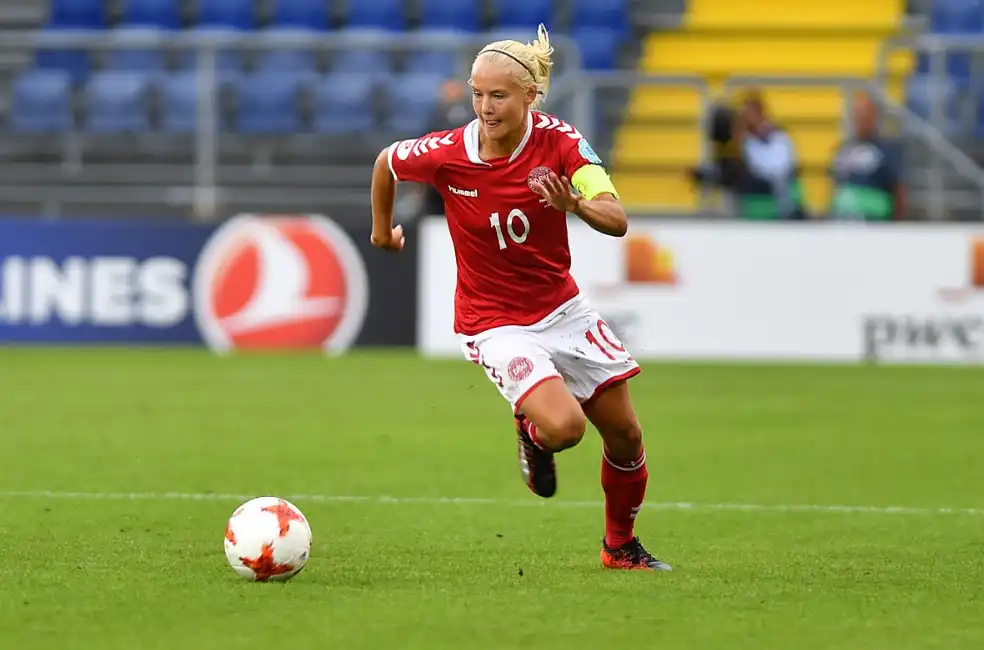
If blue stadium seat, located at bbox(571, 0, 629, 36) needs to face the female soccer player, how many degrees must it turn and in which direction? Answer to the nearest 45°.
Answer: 0° — it already faces them

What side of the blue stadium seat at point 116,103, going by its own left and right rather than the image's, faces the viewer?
front

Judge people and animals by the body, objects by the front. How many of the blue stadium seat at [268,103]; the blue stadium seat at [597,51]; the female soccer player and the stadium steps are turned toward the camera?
4

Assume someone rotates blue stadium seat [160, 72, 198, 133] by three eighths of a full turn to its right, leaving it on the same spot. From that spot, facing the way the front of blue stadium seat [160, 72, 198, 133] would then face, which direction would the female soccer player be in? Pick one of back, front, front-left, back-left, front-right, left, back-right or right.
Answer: back-left

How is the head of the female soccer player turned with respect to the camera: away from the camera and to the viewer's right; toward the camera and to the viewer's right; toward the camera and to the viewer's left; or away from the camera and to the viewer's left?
toward the camera and to the viewer's left

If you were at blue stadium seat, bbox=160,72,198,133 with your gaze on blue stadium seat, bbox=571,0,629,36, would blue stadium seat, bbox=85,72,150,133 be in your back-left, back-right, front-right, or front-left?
back-left

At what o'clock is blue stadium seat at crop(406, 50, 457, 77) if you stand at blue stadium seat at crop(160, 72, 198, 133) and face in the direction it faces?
blue stadium seat at crop(406, 50, 457, 77) is roughly at 9 o'clock from blue stadium seat at crop(160, 72, 198, 133).

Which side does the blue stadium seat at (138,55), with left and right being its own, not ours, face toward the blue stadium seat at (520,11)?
left

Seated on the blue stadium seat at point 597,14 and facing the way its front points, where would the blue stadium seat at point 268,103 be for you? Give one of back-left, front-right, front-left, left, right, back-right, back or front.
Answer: front-right

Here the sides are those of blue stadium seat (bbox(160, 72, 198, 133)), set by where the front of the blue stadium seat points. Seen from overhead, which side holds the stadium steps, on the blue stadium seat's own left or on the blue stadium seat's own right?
on the blue stadium seat's own left

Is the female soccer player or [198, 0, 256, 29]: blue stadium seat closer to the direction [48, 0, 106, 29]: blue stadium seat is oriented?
the female soccer player

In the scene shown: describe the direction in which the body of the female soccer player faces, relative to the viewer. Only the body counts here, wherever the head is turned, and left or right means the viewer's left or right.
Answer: facing the viewer

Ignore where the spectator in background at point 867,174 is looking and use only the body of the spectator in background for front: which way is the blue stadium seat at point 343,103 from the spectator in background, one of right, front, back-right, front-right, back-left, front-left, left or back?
right

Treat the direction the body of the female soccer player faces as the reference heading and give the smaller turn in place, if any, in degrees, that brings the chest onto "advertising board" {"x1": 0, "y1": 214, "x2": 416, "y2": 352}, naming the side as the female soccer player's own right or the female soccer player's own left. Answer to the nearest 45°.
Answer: approximately 180°

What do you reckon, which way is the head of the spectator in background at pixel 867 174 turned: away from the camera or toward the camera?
toward the camera

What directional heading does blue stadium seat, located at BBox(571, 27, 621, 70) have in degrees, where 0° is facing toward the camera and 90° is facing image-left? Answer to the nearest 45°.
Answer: approximately 0°

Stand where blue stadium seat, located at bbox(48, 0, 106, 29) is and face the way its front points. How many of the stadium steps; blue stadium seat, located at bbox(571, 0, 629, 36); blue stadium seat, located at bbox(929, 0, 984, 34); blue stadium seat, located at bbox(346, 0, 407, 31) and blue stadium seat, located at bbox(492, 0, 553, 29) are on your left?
5

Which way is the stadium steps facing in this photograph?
toward the camera
